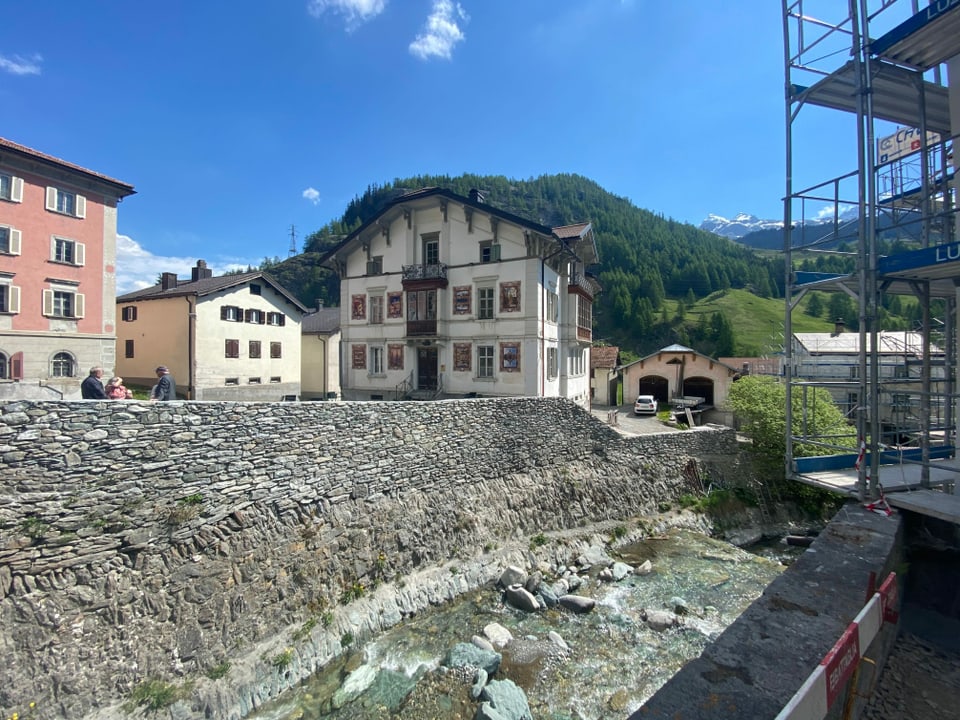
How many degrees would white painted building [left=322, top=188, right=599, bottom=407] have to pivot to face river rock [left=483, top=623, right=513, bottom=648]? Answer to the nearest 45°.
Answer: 0° — it already faces it

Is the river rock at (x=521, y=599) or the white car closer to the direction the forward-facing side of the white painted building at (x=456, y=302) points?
the river rock

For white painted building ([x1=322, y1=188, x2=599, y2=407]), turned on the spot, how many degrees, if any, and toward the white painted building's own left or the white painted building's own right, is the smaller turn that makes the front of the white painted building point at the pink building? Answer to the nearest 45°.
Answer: approximately 90° to the white painted building's own right

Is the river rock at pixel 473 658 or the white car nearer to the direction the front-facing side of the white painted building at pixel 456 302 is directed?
the river rock

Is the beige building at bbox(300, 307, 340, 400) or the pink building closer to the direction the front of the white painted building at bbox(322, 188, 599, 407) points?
the pink building

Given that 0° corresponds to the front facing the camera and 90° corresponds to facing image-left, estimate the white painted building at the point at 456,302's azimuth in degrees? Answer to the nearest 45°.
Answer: approximately 0°

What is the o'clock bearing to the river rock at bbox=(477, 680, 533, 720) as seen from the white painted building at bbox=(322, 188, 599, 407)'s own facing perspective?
The river rock is roughly at 12 o'clock from the white painted building.

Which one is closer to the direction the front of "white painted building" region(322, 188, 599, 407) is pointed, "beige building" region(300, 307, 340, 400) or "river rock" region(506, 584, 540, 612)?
the river rock

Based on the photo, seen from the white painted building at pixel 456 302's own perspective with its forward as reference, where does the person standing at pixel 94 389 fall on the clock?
The person standing is roughly at 1 o'clock from the white painted building.
